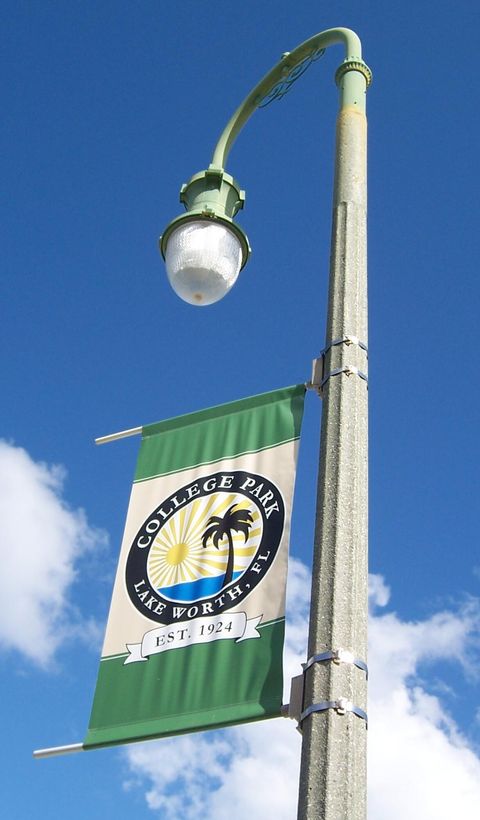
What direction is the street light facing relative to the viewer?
to the viewer's left
